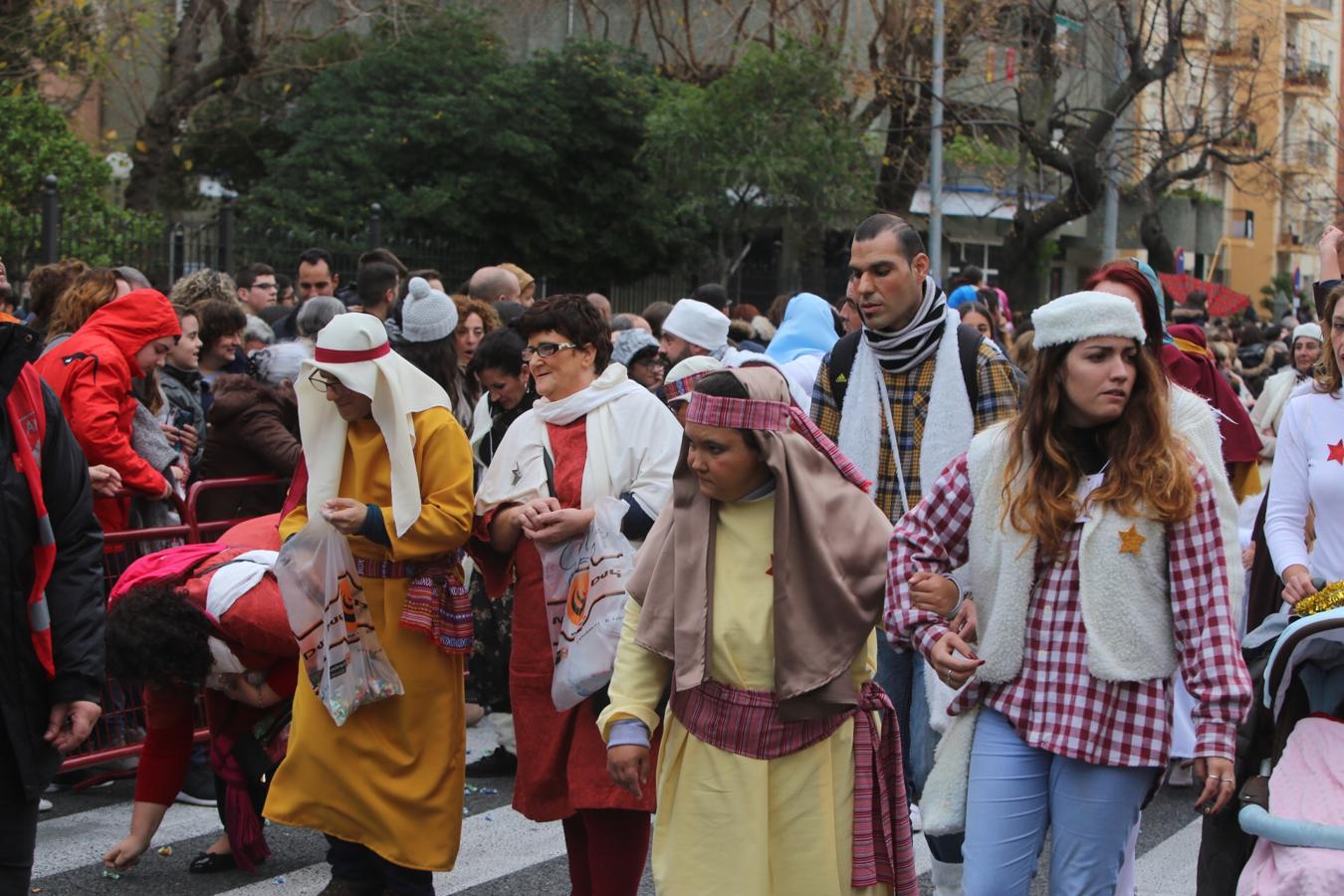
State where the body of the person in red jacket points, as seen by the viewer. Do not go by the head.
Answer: to the viewer's right

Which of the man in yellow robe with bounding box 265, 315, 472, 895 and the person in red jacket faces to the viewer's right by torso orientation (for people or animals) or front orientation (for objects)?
the person in red jacket

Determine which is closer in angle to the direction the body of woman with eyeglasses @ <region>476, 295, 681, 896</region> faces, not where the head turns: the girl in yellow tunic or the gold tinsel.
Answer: the girl in yellow tunic

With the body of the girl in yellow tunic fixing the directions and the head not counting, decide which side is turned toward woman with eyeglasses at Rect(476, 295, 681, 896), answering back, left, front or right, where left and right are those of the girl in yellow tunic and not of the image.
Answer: right

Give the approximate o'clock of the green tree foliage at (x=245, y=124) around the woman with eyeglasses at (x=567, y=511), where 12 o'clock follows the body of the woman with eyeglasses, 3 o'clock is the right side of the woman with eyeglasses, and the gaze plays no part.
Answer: The green tree foliage is roughly at 4 o'clock from the woman with eyeglasses.

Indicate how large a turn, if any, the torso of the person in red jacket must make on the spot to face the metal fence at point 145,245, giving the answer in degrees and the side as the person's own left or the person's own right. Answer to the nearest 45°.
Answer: approximately 90° to the person's own left

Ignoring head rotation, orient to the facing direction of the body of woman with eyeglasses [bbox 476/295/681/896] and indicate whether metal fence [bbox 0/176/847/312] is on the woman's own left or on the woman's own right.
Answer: on the woman's own right

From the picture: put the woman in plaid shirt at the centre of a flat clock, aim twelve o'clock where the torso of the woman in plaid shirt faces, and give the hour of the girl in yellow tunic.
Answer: The girl in yellow tunic is roughly at 3 o'clock from the woman in plaid shirt.

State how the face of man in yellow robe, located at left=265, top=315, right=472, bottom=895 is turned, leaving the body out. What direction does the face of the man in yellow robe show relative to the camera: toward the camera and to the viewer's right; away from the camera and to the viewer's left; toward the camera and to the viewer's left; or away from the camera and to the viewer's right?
toward the camera and to the viewer's left

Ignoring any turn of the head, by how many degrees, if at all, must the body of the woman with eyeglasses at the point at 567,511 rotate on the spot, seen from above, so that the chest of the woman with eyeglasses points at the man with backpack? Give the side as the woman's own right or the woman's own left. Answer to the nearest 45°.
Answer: approximately 135° to the woman's own left

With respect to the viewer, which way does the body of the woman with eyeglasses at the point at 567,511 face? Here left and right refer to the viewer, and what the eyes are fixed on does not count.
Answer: facing the viewer and to the left of the viewer

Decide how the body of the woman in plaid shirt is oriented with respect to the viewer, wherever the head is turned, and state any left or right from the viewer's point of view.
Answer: facing the viewer

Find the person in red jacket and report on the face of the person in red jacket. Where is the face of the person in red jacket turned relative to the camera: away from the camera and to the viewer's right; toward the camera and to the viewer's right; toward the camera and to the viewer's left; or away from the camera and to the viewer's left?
toward the camera and to the viewer's right

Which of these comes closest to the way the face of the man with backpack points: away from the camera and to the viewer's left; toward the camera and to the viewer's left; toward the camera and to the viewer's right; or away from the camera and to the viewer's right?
toward the camera and to the viewer's left

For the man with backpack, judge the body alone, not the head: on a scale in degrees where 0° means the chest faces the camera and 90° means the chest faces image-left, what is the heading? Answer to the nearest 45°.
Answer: approximately 45°

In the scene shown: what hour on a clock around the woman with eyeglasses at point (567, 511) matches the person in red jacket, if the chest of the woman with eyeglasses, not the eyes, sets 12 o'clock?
The person in red jacket is roughly at 3 o'clock from the woman with eyeglasses.
